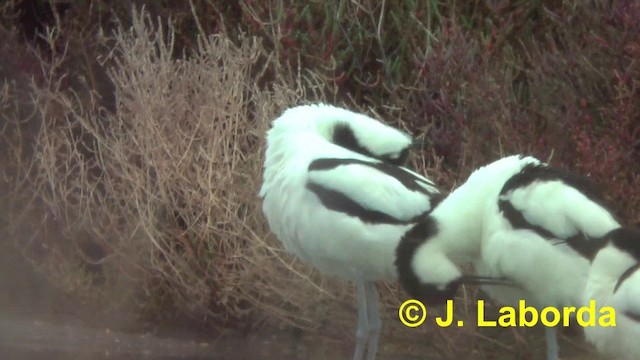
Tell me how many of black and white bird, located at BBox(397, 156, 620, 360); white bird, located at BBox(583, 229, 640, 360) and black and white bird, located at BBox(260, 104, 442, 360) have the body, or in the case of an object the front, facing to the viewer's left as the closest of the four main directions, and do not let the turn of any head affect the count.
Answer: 3

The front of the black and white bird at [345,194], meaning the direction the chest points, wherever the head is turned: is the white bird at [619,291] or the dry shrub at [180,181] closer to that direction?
the dry shrub

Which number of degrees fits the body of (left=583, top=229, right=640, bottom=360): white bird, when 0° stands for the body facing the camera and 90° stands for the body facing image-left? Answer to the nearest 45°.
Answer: approximately 90°

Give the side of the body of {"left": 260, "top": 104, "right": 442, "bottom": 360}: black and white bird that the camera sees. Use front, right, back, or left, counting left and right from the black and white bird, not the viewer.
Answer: left

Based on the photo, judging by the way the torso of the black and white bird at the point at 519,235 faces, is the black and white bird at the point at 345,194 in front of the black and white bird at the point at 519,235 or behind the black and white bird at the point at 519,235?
in front

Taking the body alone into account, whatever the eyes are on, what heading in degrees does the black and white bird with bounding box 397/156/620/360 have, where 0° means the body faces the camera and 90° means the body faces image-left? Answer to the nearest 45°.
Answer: approximately 90°

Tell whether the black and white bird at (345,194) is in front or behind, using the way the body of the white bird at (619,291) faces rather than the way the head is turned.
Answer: in front
